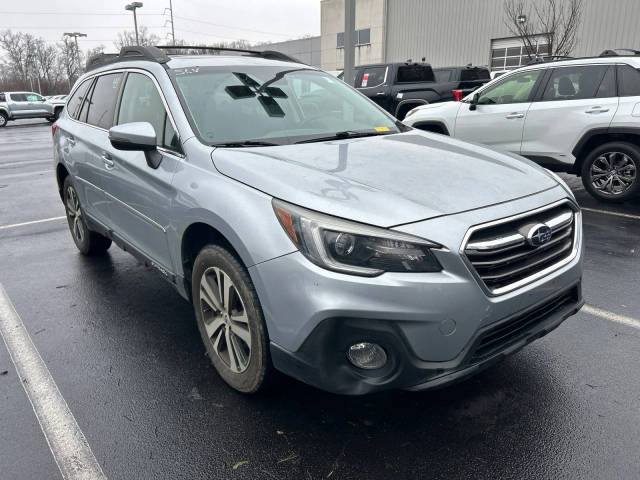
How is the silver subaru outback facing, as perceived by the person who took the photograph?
facing the viewer and to the right of the viewer

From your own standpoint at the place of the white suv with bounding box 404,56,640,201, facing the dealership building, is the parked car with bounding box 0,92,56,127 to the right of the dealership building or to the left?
left

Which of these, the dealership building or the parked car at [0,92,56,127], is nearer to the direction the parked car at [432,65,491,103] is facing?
the dealership building

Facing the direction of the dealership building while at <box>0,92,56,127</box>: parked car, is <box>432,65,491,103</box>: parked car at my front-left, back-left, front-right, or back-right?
front-right

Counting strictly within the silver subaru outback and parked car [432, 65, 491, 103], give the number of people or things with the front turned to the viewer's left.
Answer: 0

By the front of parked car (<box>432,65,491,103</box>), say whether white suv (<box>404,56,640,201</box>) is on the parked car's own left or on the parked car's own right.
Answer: on the parked car's own right

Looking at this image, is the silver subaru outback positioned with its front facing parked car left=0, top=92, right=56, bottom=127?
no

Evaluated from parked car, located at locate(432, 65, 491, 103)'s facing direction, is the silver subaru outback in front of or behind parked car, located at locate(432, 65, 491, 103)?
behind

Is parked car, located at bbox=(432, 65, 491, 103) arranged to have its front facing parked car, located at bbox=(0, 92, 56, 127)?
no

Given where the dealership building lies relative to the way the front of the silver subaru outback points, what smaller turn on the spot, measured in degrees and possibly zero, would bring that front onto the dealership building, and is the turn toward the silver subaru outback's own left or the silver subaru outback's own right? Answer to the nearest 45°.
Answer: approximately 135° to the silver subaru outback's own left
